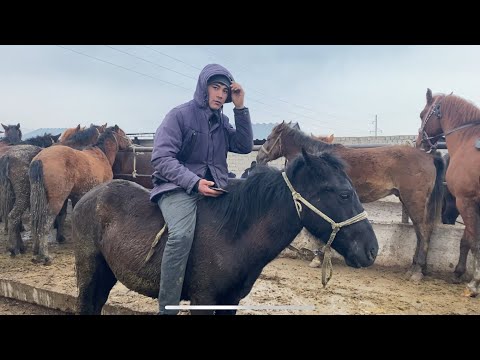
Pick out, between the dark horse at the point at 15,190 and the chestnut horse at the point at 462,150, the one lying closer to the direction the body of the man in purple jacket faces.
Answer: the chestnut horse

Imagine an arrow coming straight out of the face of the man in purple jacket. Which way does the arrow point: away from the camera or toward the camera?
toward the camera

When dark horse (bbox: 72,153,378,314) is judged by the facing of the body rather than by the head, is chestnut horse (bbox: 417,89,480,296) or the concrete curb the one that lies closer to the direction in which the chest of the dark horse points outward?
the chestnut horse

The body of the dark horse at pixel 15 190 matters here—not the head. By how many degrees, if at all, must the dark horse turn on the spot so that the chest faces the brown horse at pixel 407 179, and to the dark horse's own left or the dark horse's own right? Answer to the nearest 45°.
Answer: approximately 90° to the dark horse's own right

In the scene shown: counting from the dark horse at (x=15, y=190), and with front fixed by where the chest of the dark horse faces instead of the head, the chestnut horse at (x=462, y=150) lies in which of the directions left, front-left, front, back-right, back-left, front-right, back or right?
right

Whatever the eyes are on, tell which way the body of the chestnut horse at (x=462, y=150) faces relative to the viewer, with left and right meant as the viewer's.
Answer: facing to the left of the viewer

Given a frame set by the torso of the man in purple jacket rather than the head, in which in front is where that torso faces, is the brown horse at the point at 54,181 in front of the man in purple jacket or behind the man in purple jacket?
behind

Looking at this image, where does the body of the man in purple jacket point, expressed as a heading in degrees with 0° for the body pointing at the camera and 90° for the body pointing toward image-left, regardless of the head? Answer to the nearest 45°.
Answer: approximately 315°

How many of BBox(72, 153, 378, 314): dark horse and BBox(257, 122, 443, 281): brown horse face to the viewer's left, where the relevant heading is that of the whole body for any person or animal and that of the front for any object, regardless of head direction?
1

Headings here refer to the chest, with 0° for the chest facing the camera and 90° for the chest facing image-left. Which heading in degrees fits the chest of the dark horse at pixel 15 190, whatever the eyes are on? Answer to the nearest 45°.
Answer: approximately 225°

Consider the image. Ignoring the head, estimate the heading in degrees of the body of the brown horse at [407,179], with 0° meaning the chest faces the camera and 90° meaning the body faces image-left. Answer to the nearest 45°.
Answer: approximately 90°
